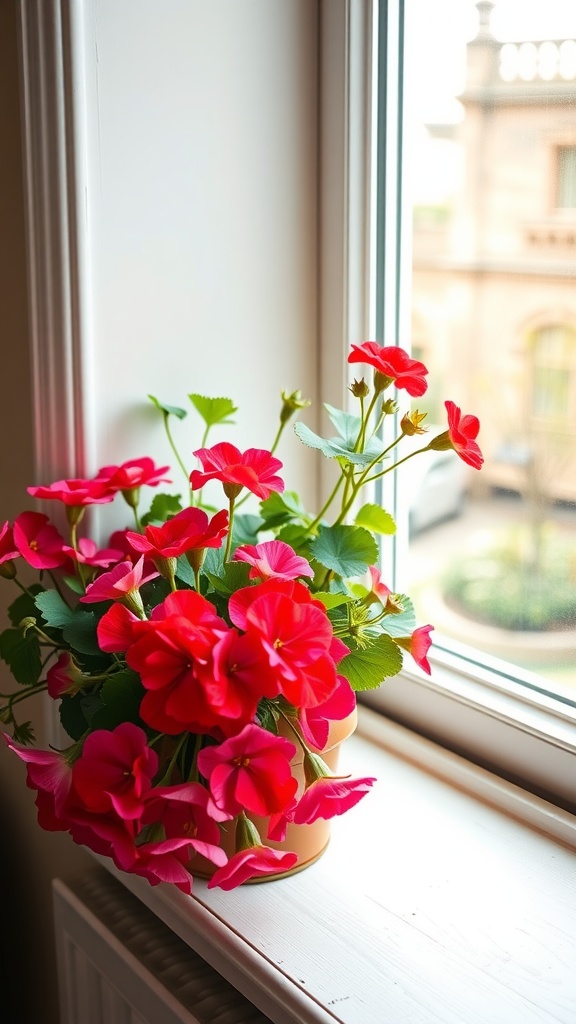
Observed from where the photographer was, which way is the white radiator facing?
facing the viewer and to the left of the viewer
